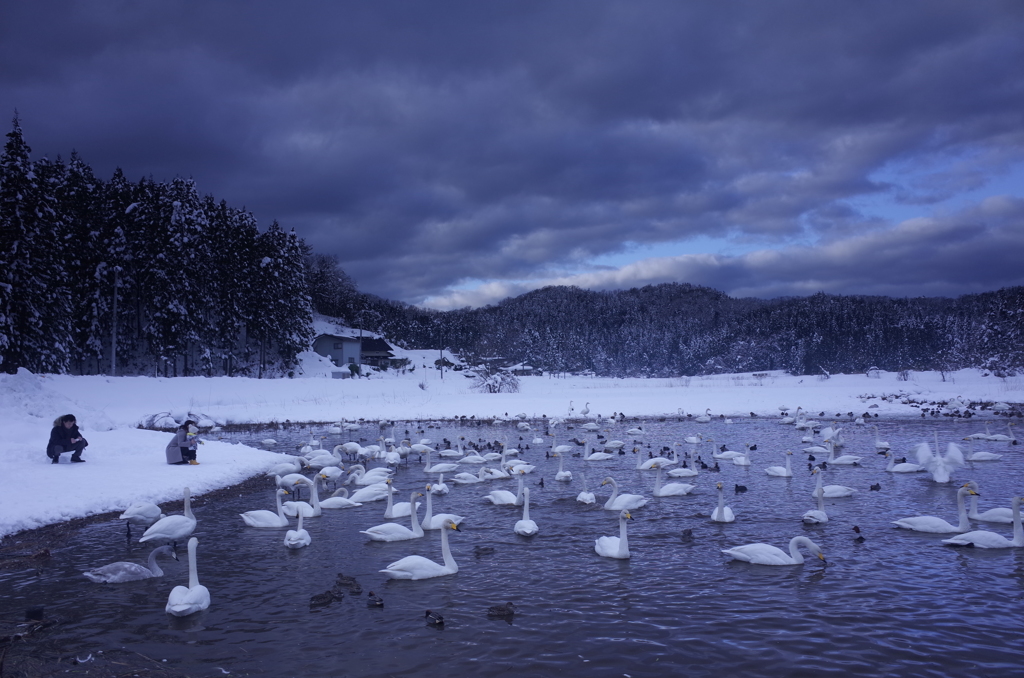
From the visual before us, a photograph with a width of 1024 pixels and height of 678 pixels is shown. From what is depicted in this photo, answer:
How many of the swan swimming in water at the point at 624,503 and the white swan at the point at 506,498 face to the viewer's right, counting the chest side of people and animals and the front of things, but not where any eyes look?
1

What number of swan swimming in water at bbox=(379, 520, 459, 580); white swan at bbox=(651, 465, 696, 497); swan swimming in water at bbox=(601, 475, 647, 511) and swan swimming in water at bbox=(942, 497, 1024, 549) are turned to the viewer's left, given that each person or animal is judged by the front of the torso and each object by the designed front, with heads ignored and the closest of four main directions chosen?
2

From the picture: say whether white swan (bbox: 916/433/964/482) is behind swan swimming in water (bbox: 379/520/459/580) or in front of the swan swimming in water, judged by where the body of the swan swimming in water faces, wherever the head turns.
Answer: in front

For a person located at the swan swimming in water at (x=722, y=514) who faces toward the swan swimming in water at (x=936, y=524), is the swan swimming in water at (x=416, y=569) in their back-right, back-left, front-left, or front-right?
back-right

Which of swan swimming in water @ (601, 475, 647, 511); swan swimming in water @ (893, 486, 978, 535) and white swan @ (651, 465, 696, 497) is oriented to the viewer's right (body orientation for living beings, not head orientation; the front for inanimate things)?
swan swimming in water @ (893, 486, 978, 535)

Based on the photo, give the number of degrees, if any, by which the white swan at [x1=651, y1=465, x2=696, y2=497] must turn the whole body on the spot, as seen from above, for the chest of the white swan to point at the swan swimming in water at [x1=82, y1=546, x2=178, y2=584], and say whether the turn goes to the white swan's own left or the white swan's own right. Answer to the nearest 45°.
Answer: approximately 45° to the white swan's own left

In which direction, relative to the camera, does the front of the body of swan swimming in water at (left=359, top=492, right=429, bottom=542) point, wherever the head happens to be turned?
to the viewer's right

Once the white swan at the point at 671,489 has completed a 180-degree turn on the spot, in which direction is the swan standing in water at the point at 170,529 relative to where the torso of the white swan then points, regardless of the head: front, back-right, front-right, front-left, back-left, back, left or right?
back-right

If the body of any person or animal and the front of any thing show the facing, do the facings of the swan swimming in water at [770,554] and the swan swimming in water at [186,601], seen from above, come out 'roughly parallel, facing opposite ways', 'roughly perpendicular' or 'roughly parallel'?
roughly perpendicular

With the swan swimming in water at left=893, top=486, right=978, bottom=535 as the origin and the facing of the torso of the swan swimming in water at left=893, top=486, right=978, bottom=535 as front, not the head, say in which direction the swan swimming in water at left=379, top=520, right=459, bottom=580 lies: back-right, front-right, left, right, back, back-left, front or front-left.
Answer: back-right

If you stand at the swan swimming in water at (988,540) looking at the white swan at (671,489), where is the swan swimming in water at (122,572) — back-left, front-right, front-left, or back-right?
front-left

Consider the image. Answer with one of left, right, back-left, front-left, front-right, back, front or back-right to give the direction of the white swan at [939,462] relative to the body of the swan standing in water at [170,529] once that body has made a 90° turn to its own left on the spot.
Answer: right

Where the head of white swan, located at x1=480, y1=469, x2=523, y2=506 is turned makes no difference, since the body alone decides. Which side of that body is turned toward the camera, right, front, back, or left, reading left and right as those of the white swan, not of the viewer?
right

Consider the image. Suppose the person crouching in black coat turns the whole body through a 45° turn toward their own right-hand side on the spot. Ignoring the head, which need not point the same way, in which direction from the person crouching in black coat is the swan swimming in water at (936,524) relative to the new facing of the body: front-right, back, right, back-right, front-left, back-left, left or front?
front-left

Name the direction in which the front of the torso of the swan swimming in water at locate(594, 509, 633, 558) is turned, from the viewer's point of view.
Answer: to the viewer's right

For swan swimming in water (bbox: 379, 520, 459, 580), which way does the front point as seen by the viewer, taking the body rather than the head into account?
to the viewer's right

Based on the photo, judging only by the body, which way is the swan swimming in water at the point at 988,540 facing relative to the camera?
to the viewer's right
